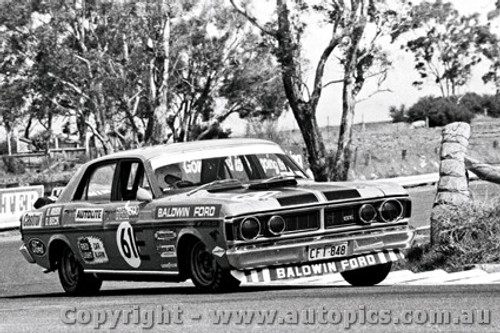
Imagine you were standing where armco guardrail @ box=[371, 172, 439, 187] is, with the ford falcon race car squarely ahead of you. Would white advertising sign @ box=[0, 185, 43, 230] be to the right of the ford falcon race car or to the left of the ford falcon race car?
right

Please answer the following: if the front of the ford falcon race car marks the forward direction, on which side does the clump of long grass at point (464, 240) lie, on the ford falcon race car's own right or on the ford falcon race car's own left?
on the ford falcon race car's own left

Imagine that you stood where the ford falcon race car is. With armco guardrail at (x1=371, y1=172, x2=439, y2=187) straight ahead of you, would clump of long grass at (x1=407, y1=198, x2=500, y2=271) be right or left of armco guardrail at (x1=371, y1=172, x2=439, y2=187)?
right

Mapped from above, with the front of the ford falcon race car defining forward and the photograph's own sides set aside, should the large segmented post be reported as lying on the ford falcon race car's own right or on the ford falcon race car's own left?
on the ford falcon race car's own left

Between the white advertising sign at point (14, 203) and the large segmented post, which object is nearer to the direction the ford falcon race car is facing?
the large segmented post

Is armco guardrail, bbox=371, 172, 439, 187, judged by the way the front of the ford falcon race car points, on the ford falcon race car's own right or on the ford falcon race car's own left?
on the ford falcon race car's own left

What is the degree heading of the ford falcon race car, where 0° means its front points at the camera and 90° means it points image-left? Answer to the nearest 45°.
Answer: approximately 315°

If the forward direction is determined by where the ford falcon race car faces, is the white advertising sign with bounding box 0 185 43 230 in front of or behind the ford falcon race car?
behind

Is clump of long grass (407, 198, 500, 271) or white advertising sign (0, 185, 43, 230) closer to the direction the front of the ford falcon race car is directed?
the clump of long grass

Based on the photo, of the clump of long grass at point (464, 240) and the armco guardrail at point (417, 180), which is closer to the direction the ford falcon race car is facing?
the clump of long grass
